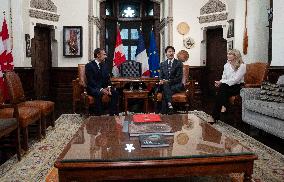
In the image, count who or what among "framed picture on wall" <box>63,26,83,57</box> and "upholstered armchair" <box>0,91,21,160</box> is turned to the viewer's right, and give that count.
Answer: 1

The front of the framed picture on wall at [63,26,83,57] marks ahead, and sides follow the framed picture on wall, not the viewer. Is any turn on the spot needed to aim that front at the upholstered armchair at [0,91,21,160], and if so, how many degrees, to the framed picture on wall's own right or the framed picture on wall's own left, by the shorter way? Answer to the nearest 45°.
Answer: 0° — it already faces it

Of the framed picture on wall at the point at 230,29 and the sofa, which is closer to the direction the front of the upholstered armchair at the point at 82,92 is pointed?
the sofa

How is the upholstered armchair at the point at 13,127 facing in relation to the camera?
to the viewer's right

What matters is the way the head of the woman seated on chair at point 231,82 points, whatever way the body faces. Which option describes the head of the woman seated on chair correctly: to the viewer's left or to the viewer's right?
to the viewer's left

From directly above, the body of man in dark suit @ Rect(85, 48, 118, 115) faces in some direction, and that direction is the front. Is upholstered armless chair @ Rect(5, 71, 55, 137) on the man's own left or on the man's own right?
on the man's own right
